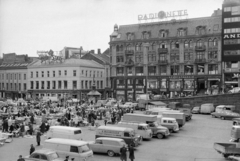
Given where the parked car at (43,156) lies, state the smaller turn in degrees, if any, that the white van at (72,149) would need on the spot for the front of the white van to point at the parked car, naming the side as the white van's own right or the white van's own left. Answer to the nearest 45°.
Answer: approximately 90° to the white van's own right

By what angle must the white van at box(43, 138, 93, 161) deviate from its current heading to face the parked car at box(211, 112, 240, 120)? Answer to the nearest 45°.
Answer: approximately 90° to its left

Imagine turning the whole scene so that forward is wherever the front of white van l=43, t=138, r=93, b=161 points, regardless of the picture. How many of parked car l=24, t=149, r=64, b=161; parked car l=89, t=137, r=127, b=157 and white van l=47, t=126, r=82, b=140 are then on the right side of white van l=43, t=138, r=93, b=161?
1

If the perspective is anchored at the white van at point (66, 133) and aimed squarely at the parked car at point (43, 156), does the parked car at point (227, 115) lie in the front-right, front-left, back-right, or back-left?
back-left
